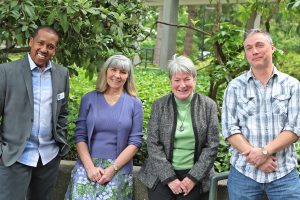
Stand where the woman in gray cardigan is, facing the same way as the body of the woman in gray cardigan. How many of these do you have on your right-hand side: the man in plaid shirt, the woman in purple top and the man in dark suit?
2

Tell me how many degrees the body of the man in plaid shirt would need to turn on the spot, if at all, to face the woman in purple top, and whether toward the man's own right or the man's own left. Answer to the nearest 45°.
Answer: approximately 90° to the man's own right

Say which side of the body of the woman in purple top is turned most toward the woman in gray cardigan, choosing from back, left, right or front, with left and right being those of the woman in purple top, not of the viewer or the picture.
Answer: left

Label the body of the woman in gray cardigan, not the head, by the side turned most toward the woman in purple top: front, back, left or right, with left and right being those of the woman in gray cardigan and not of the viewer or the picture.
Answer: right

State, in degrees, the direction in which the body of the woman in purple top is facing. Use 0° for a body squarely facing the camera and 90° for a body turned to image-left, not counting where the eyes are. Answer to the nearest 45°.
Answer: approximately 0°

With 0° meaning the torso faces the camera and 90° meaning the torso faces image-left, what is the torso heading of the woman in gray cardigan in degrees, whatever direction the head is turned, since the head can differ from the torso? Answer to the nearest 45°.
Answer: approximately 0°

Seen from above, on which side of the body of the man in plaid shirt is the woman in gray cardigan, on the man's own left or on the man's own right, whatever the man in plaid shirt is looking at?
on the man's own right
